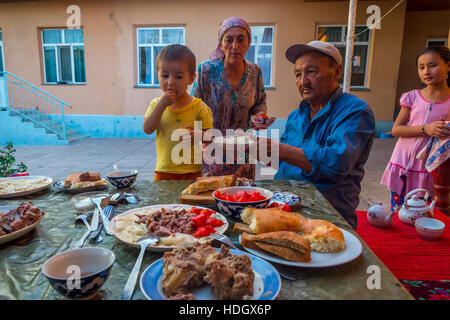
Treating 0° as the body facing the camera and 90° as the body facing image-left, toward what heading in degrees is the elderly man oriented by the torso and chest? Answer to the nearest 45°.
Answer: approximately 45°

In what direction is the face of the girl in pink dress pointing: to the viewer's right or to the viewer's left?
to the viewer's left

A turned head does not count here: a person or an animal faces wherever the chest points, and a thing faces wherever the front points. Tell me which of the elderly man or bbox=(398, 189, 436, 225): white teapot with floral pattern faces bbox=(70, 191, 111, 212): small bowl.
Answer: the elderly man

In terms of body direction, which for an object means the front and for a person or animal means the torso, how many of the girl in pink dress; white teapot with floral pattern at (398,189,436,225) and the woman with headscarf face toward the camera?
2

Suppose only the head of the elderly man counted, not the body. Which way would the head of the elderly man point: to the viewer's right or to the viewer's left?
to the viewer's left

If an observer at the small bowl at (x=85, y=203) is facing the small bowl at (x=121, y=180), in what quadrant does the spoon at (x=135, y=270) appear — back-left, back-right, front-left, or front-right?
back-right

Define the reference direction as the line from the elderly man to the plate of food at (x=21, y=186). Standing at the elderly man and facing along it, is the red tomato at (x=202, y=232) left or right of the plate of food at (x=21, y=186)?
left

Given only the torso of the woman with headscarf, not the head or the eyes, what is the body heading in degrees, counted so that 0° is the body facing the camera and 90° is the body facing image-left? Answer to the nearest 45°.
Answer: approximately 0°

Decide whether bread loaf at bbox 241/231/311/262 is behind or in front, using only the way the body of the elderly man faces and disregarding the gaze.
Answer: in front

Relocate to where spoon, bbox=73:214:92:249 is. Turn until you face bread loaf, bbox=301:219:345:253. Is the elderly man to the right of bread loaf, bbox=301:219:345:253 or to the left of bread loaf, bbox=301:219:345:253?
left

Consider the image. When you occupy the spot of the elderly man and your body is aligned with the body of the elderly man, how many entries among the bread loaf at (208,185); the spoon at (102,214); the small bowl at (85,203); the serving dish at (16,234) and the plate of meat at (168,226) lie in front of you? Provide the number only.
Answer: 5
